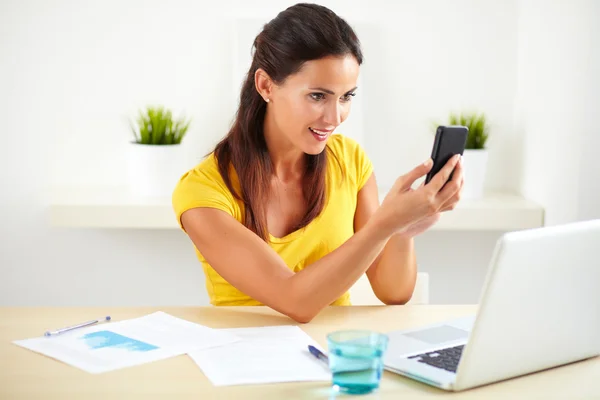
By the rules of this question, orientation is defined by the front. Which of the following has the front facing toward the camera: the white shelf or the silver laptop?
the white shelf

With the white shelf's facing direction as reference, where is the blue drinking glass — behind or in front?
in front

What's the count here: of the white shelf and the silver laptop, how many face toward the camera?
1

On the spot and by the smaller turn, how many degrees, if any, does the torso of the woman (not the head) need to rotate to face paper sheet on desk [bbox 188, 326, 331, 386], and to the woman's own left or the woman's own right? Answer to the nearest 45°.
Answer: approximately 45° to the woman's own right

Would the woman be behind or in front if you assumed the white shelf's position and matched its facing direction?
in front

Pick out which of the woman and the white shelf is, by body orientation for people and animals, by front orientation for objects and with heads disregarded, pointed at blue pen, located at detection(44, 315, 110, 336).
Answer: the white shelf

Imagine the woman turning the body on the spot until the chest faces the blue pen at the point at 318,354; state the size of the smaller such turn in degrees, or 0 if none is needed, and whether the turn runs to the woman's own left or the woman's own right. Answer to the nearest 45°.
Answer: approximately 45° to the woman's own right

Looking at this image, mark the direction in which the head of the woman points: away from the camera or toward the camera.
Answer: toward the camera

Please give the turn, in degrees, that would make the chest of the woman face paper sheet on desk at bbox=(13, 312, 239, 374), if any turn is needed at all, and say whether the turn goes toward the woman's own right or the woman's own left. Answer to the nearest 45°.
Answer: approximately 90° to the woman's own right

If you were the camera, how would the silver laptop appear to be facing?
facing away from the viewer and to the left of the viewer

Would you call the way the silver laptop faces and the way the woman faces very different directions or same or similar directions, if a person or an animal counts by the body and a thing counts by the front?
very different directions

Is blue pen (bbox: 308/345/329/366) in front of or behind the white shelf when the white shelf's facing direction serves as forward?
in front

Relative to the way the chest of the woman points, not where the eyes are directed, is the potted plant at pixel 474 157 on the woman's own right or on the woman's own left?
on the woman's own left

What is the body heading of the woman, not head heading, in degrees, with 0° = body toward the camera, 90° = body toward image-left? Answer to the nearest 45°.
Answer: approximately 315°

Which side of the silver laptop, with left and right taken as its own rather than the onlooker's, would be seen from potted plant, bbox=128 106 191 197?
front

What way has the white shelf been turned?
toward the camera

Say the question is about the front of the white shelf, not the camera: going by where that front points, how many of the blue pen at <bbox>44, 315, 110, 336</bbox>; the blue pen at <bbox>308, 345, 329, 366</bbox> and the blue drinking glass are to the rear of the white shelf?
0

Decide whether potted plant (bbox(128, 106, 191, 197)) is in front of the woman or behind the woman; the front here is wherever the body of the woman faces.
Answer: behind
